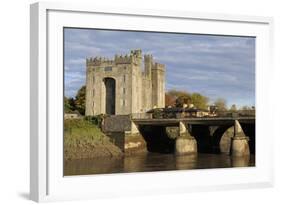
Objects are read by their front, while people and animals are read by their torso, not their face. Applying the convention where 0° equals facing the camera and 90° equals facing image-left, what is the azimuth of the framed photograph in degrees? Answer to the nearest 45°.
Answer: approximately 315°
